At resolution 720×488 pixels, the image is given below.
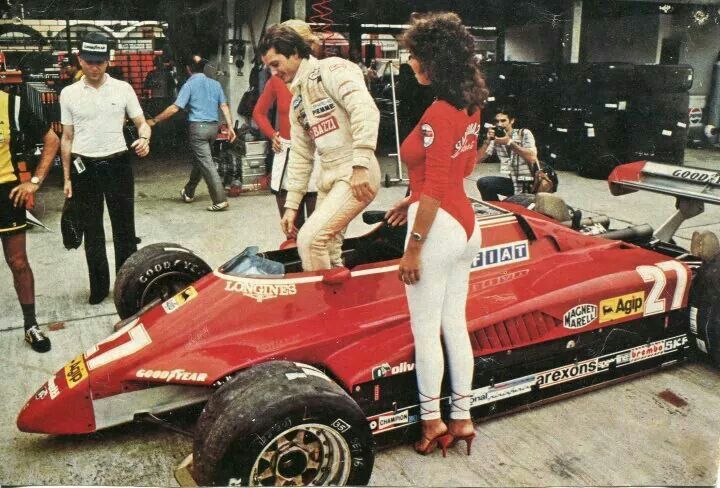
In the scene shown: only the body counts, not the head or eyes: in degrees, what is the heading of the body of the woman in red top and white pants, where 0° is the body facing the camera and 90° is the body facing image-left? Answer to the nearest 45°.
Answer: approximately 135°

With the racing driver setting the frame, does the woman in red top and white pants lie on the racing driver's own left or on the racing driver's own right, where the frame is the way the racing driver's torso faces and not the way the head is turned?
on the racing driver's own left

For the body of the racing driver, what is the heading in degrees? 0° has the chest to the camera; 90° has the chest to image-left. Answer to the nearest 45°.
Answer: approximately 45°

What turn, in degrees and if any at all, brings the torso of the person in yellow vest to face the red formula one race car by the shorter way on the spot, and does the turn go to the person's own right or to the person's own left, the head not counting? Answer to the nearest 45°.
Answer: approximately 45° to the person's own left
